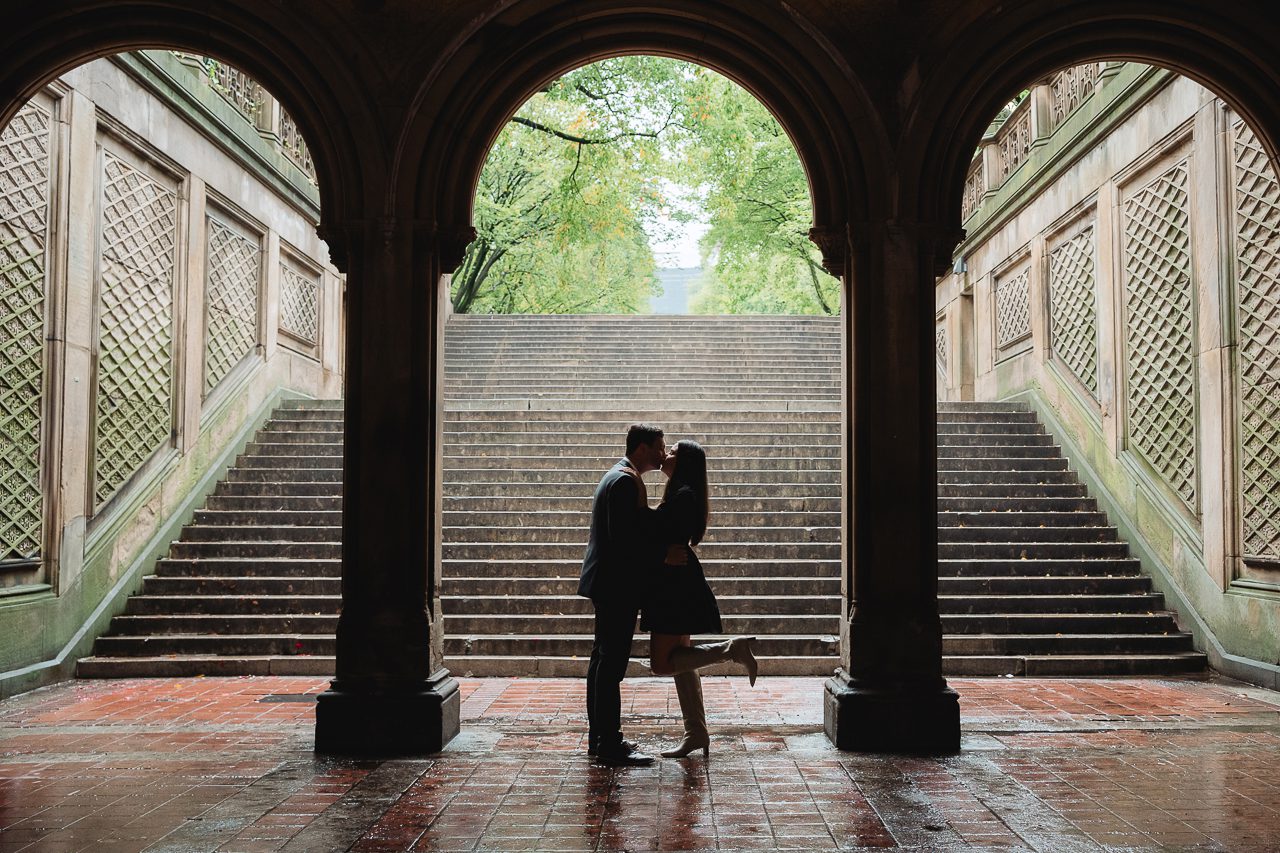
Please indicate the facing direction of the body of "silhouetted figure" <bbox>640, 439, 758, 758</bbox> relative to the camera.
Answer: to the viewer's left

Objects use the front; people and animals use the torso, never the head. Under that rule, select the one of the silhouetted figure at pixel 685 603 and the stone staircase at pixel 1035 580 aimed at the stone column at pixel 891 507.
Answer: the stone staircase

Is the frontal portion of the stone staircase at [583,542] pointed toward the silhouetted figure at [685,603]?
yes

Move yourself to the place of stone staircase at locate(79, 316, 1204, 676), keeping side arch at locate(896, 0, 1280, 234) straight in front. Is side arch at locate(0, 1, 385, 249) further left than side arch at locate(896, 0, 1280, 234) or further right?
right

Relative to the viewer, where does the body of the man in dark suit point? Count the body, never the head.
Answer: to the viewer's right

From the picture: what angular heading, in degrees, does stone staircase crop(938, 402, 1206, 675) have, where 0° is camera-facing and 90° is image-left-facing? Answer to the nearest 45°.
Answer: approximately 0°
